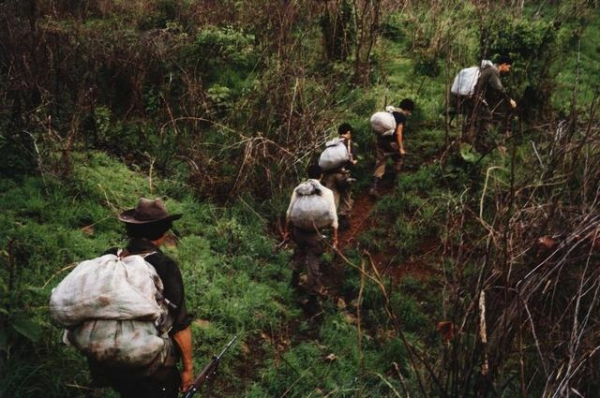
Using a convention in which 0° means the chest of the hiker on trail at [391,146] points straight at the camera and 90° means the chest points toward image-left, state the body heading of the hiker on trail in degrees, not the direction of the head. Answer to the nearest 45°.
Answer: approximately 225°

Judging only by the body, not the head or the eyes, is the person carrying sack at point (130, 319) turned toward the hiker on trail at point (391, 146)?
yes

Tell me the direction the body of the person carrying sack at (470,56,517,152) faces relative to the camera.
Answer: to the viewer's right

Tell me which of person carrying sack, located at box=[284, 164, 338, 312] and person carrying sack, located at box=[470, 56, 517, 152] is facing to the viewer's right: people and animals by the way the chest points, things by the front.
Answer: person carrying sack, located at box=[470, 56, 517, 152]

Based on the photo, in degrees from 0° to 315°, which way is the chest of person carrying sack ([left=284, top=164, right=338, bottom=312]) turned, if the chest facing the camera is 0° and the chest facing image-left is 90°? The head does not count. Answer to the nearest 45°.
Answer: approximately 180°

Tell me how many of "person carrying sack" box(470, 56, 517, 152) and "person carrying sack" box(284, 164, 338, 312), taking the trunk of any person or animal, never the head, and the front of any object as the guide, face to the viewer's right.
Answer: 1

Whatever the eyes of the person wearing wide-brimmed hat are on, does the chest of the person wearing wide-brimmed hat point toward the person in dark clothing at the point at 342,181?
yes

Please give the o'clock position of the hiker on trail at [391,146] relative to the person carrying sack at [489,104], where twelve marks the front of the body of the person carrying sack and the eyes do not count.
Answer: The hiker on trail is roughly at 5 o'clock from the person carrying sack.

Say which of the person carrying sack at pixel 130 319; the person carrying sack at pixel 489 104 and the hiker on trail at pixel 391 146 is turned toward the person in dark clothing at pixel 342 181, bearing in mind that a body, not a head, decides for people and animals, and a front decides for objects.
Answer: the person carrying sack at pixel 130 319

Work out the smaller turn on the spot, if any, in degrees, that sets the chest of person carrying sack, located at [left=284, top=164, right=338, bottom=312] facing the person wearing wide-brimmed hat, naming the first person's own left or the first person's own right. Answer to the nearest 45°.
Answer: approximately 180°
